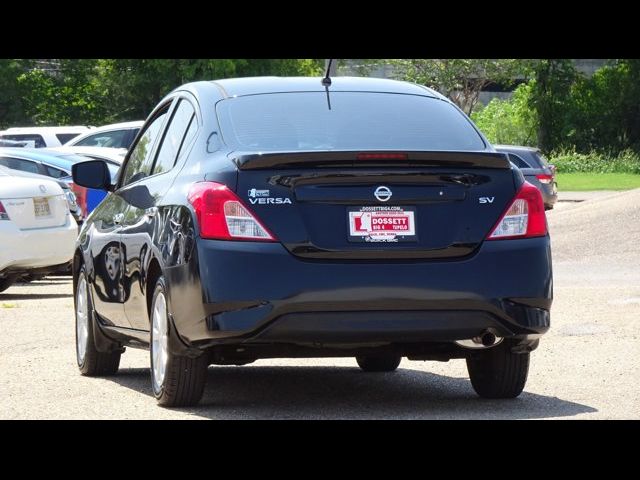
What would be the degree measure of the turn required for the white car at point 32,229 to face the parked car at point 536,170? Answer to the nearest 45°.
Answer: approximately 90° to its right

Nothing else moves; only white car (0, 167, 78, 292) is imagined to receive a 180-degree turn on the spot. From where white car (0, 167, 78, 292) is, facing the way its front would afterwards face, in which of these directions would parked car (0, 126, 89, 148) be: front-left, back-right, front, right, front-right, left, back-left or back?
back-left

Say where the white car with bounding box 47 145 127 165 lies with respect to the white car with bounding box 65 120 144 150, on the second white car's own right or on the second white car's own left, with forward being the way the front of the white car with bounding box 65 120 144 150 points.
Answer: on the second white car's own left

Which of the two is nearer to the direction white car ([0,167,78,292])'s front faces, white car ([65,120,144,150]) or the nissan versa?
the white car

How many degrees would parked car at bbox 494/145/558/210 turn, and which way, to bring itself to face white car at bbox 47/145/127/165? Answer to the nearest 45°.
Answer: approximately 90° to its left

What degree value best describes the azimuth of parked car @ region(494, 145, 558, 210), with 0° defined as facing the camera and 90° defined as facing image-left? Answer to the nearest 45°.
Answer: approximately 135°

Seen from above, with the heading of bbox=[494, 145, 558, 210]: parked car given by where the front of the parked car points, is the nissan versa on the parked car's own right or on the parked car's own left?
on the parked car's own left

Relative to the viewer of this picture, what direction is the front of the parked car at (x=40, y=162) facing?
facing away from the viewer and to the left of the viewer

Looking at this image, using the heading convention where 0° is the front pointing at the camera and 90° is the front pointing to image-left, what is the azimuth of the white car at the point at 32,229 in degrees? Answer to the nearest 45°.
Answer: approximately 135°

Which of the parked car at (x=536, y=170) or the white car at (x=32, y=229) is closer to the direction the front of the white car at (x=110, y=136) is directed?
the white car
